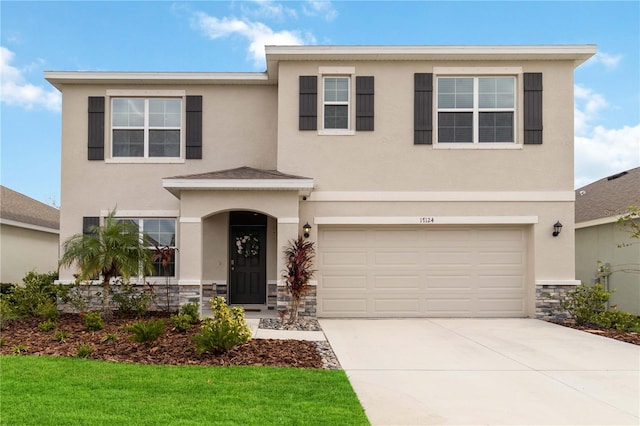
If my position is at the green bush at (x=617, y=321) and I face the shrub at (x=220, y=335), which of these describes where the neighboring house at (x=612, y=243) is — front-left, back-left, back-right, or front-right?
back-right

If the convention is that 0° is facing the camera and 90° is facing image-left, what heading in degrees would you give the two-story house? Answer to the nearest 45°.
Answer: approximately 0°

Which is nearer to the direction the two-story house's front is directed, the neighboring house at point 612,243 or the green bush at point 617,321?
the green bush

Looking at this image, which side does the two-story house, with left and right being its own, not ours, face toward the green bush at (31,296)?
right

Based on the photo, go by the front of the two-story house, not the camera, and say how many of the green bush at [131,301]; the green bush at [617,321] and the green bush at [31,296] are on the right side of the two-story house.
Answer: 2

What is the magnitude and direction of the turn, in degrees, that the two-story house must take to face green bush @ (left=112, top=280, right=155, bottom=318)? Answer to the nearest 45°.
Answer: approximately 90° to its right

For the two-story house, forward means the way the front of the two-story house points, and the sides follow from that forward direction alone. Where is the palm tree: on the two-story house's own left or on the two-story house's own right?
on the two-story house's own right

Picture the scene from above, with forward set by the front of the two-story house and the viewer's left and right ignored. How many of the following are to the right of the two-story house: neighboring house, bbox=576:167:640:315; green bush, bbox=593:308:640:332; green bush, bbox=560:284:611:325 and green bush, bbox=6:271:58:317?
1

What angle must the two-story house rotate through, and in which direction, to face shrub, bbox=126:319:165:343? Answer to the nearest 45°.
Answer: approximately 45° to its right
